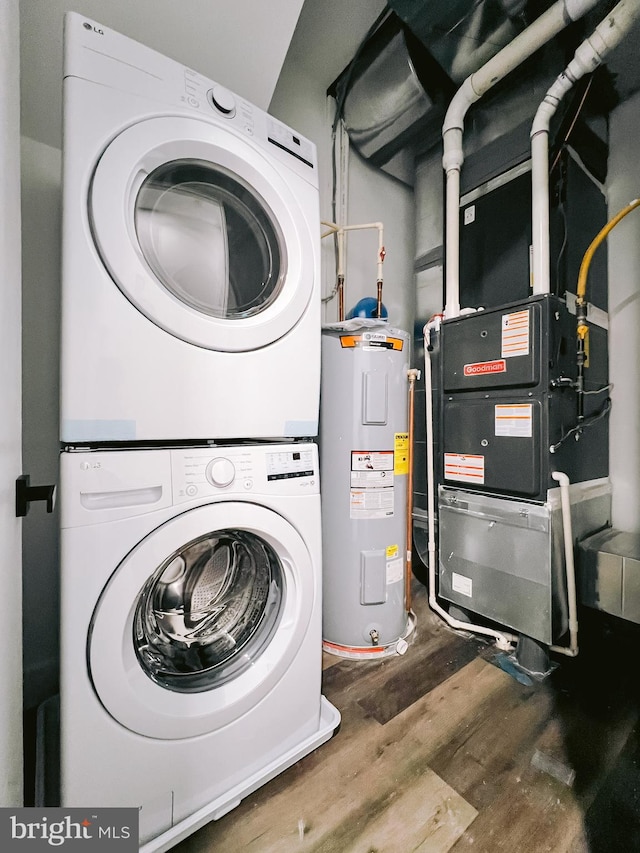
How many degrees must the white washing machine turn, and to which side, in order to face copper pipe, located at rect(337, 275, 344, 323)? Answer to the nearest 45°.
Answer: approximately 90° to its left
